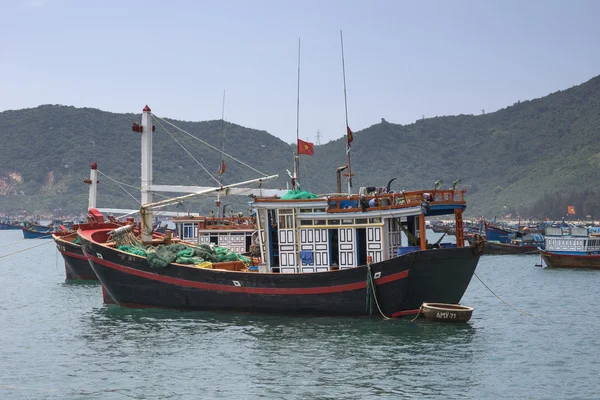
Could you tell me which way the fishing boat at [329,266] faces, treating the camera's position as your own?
facing away from the viewer and to the left of the viewer
